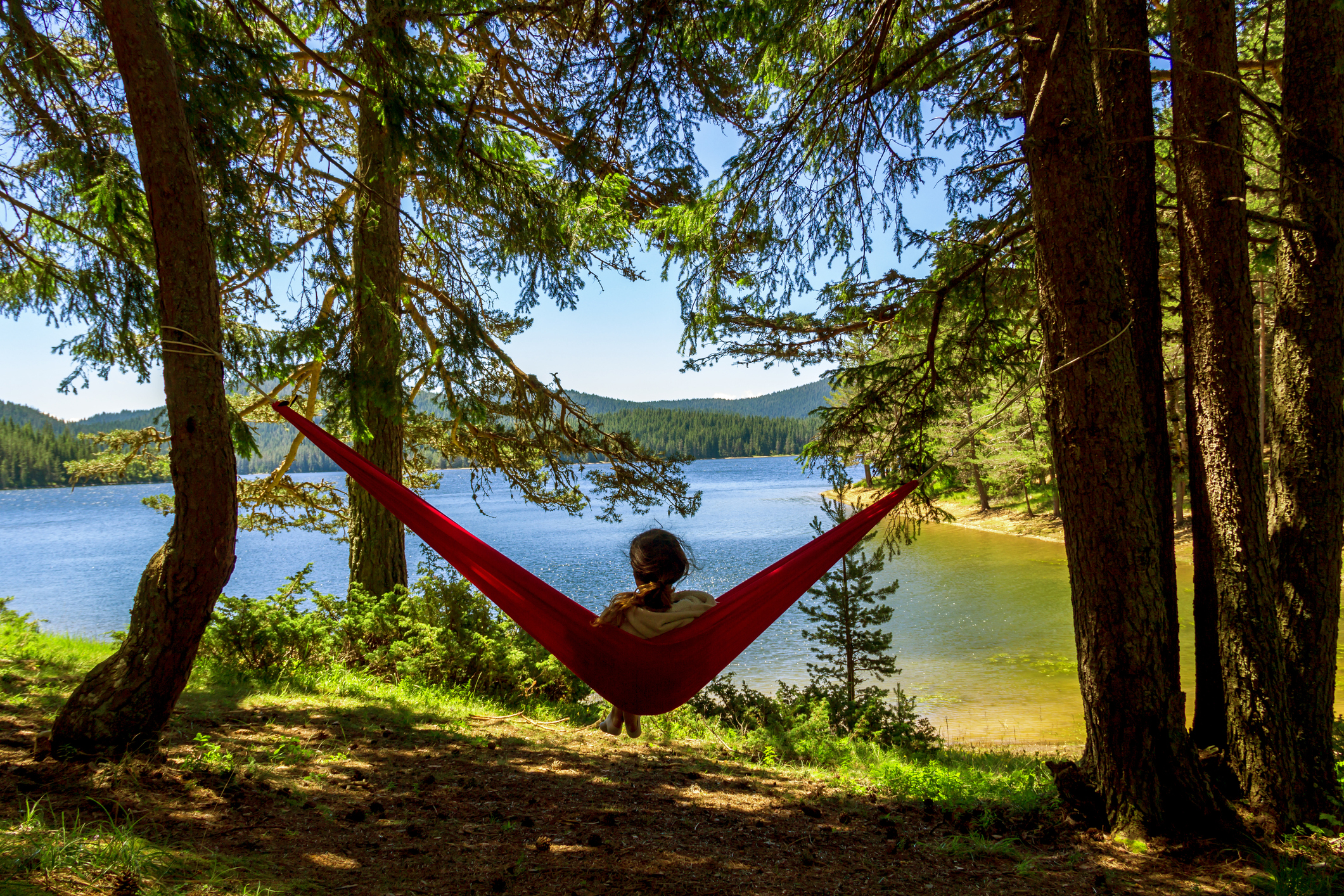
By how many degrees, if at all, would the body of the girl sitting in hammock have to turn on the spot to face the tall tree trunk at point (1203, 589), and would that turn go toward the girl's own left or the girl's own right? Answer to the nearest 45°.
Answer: approximately 90° to the girl's own right

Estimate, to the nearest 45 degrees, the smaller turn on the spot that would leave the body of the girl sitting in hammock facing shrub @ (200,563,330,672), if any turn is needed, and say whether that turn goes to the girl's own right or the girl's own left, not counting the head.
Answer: approximately 45° to the girl's own left

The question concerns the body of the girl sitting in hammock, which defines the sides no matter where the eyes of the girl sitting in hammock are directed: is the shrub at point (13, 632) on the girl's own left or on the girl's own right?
on the girl's own left

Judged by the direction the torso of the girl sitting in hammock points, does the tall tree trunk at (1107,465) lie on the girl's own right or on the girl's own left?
on the girl's own right

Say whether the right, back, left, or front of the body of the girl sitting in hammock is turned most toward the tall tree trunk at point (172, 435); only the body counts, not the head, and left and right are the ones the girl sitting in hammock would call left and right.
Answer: left

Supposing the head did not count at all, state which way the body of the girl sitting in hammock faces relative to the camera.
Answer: away from the camera

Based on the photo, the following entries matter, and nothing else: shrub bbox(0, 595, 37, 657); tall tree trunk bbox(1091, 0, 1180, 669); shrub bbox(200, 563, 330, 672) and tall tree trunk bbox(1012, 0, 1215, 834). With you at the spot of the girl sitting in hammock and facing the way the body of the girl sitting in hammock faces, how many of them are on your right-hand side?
2

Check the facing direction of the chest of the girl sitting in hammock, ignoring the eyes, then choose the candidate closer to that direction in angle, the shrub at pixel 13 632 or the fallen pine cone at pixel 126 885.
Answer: the shrub

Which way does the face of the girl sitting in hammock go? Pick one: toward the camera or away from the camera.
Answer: away from the camera

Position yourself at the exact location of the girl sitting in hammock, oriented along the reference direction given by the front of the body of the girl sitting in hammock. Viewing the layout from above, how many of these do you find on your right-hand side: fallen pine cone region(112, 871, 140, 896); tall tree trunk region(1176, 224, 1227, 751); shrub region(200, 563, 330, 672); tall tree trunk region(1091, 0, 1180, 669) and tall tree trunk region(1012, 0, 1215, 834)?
3

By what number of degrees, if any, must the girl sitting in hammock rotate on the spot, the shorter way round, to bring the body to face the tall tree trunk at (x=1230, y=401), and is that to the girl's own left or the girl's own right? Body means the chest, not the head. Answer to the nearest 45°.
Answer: approximately 90° to the girl's own right
